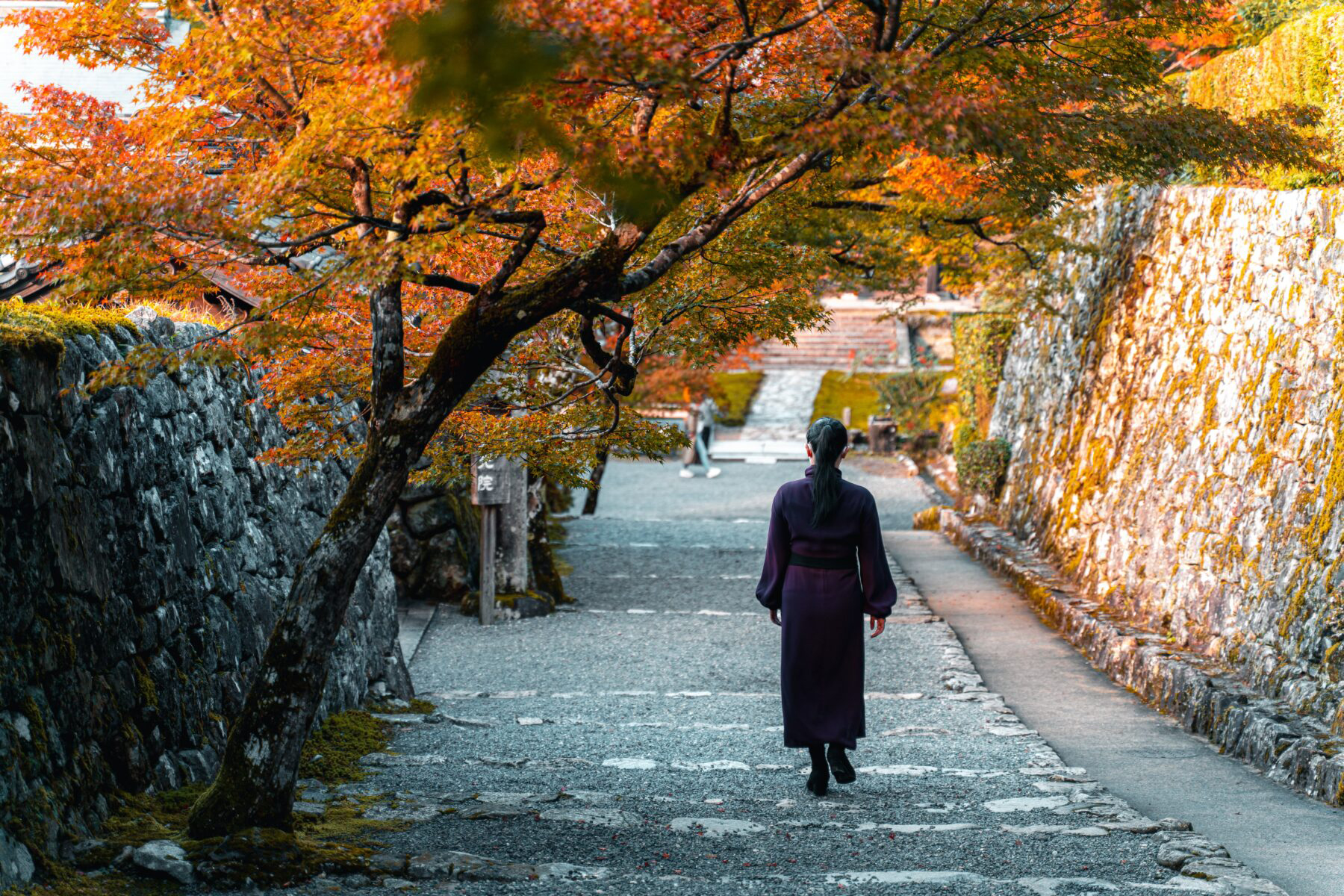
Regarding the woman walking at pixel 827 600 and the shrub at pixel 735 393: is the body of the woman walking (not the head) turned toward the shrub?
yes

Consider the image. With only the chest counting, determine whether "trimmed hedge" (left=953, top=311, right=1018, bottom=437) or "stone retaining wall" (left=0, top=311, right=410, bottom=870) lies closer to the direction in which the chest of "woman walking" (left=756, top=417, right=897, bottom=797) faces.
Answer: the trimmed hedge

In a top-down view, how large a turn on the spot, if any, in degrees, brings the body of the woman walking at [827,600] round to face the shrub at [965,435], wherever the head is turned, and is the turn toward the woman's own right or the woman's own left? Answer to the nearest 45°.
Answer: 0° — they already face it

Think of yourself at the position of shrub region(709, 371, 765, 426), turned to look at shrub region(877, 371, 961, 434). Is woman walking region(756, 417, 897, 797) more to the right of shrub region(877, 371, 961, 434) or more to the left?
right

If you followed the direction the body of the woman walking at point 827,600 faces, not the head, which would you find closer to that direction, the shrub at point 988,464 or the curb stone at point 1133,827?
the shrub

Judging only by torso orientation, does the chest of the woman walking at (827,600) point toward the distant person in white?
yes

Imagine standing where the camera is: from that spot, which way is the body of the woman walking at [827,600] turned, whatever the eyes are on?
away from the camera

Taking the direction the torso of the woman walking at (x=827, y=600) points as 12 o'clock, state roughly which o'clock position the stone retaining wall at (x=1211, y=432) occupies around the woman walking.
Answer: The stone retaining wall is roughly at 1 o'clock from the woman walking.

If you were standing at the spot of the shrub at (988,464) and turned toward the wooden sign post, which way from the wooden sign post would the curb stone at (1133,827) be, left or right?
left
